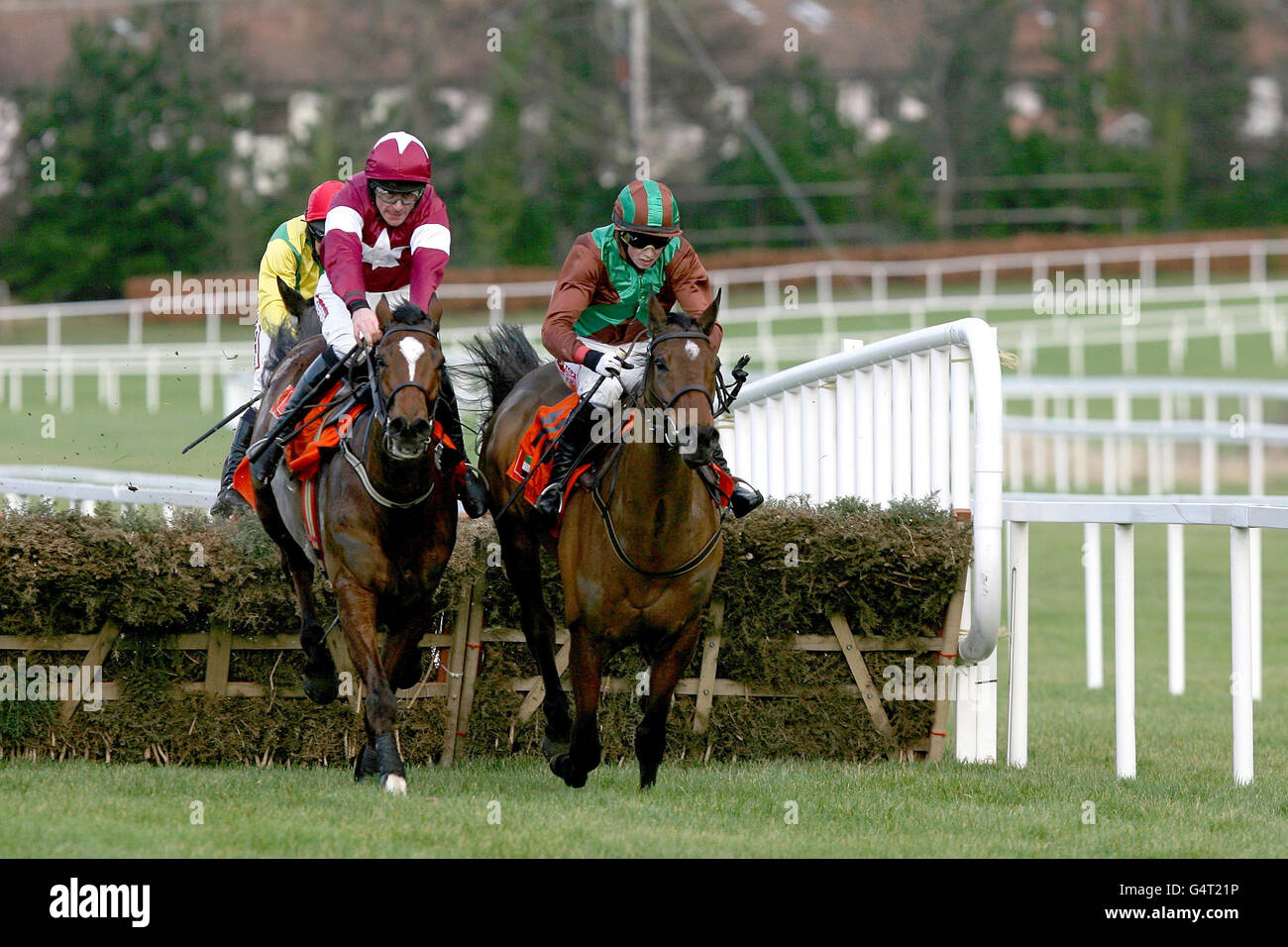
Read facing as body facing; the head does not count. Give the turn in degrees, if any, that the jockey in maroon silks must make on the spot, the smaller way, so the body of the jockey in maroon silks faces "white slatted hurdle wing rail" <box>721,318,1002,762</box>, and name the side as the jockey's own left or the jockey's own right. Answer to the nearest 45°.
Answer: approximately 90° to the jockey's own left

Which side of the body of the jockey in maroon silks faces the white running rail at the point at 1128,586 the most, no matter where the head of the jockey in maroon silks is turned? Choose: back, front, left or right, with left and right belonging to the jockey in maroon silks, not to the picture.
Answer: left

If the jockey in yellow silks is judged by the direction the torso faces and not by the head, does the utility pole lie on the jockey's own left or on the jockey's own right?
on the jockey's own left

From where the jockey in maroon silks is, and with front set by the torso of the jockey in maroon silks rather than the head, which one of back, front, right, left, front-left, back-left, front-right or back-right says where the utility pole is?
back

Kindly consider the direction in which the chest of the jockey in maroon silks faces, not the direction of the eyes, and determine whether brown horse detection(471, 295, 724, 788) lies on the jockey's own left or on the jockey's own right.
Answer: on the jockey's own left

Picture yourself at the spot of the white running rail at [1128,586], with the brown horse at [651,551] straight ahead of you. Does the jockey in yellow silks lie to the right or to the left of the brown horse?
right

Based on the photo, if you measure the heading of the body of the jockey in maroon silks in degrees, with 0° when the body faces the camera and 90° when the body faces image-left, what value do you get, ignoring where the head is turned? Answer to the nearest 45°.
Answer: approximately 0°

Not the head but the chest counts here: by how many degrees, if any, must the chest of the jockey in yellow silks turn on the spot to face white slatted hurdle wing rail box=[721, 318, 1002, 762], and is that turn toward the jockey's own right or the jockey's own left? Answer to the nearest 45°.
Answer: approximately 45° to the jockey's own left

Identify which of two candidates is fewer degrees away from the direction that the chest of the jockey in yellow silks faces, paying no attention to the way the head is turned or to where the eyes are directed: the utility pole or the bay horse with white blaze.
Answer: the bay horse with white blaze

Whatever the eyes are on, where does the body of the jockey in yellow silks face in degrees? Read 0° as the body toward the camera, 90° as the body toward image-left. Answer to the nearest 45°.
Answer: approximately 315°

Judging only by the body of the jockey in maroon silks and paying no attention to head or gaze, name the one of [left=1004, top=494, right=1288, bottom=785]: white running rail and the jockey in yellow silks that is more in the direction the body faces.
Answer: the white running rail

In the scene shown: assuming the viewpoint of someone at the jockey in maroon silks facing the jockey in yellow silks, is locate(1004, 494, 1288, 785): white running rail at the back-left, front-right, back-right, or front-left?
back-right
